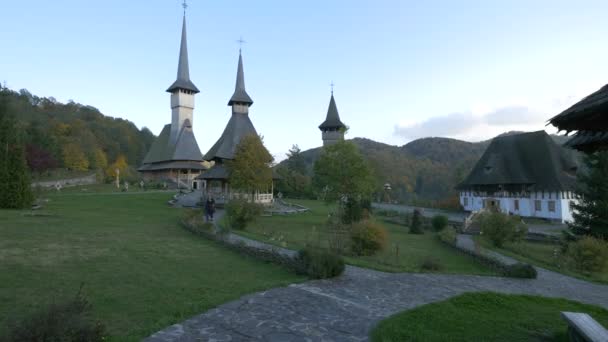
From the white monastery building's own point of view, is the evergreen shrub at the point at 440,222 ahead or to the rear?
ahead

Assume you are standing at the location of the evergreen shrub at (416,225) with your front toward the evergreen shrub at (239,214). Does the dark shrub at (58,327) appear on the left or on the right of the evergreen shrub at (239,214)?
left

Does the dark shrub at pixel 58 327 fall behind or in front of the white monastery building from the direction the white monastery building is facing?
in front

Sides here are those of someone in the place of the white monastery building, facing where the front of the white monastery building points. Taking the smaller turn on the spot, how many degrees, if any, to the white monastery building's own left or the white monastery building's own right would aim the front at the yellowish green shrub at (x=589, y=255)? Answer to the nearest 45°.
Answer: approximately 45° to the white monastery building's own left

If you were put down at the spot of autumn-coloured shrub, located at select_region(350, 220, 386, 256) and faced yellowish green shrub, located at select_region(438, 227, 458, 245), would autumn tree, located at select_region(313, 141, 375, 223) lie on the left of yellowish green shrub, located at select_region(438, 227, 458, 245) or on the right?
left

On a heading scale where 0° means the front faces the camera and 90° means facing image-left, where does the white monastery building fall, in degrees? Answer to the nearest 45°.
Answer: approximately 45°

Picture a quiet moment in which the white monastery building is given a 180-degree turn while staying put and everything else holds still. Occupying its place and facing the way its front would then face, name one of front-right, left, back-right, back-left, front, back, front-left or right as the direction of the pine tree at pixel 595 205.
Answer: back-right
